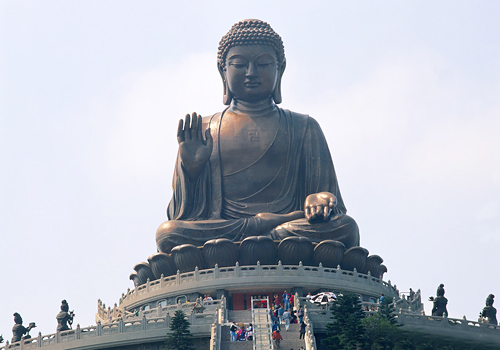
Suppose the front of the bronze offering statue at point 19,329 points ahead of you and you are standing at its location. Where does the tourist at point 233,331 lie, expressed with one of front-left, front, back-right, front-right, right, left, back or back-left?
front-right

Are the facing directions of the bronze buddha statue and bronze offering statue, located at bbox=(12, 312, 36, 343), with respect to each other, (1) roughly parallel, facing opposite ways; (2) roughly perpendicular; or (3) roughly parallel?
roughly perpendicular

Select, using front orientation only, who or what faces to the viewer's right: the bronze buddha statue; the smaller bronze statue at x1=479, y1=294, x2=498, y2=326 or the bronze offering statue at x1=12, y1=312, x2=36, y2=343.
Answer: the bronze offering statue

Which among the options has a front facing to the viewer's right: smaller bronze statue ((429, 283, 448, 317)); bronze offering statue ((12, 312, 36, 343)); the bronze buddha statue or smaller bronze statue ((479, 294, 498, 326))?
the bronze offering statue

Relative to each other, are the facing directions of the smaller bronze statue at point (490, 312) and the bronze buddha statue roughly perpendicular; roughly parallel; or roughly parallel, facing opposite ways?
roughly perpendicular

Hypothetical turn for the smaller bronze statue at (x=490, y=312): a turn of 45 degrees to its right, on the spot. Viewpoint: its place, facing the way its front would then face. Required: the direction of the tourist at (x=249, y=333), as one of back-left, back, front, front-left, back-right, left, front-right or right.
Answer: left

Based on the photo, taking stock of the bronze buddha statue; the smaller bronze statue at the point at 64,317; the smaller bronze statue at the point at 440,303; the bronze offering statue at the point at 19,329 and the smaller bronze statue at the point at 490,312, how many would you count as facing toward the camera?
1

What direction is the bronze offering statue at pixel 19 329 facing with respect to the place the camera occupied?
facing to the right of the viewer

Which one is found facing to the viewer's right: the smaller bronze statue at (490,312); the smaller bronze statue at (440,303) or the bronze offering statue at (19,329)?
the bronze offering statue

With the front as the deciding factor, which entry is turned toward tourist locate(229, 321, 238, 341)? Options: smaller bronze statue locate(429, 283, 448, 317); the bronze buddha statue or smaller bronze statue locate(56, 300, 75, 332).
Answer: the bronze buddha statue

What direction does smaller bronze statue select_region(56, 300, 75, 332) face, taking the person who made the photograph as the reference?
facing away from the viewer and to the right of the viewer

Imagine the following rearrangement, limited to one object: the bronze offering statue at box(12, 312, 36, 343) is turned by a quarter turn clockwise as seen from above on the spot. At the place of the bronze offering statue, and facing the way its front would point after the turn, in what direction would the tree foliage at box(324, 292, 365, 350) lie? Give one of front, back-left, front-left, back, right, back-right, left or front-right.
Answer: front-left

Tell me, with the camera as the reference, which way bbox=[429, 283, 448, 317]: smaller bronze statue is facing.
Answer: facing away from the viewer and to the left of the viewer

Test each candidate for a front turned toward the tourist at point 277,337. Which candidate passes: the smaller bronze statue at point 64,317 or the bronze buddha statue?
the bronze buddha statue

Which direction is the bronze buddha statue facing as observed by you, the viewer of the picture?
facing the viewer

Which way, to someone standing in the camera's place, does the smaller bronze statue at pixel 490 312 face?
facing to the left of the viewer
